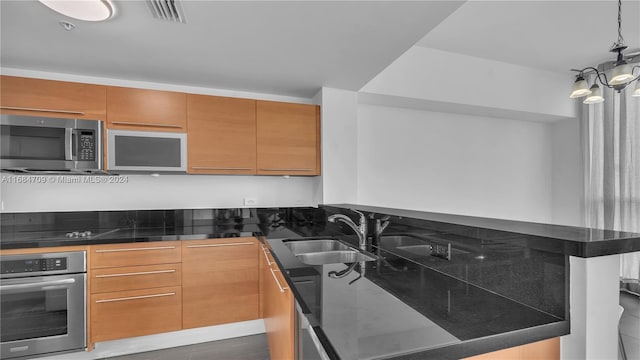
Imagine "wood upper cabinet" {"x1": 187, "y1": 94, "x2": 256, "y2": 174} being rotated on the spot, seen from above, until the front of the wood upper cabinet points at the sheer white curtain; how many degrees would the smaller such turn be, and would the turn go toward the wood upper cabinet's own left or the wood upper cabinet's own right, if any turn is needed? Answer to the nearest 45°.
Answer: approximately 90° to the wood upper cabinet's own left

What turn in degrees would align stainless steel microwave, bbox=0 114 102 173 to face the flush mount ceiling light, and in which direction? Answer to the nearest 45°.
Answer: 0° — it already faces it

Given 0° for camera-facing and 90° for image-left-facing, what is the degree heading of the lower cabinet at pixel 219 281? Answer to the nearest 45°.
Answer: approximately 0°

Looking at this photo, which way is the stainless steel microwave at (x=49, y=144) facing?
toward the camera

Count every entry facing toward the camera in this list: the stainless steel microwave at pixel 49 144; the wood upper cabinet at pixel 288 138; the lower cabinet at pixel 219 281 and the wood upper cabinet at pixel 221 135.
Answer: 4

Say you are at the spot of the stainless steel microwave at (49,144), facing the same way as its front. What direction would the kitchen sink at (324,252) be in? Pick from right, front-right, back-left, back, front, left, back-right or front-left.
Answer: front-left

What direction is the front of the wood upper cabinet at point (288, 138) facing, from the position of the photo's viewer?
facing the viewer
